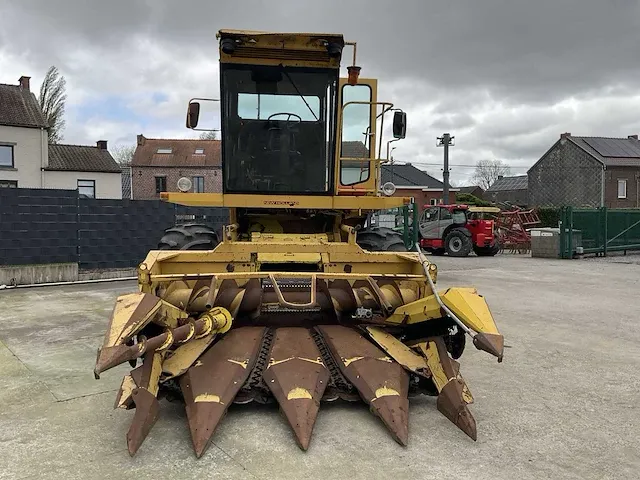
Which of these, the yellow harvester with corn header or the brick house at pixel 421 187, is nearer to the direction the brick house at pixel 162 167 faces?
the yellow harvester with corn header

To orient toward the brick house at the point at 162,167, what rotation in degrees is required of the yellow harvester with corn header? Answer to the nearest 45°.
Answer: approximately 180°

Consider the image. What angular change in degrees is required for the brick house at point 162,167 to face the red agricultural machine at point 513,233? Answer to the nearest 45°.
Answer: approximately 45° to its left

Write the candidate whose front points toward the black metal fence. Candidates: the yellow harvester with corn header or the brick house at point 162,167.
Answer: the brick house

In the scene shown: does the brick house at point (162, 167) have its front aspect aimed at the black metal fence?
yes

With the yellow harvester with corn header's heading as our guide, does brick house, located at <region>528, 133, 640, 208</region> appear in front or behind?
behind

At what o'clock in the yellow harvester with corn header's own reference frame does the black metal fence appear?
The black metal fence is roughly at 5 o'clock from the yellow harvester with corn header.

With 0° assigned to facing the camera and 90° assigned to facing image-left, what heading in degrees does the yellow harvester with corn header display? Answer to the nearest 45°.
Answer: approximately 0°

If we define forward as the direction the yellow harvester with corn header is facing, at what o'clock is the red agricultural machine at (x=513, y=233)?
The red agricultural machine is roughly at 7 o'clock from the yellow harvester with corn header.

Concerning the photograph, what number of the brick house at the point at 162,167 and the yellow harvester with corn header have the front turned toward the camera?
2

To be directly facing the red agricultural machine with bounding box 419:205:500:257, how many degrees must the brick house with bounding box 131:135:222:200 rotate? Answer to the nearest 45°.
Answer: approximately 45° to its left
